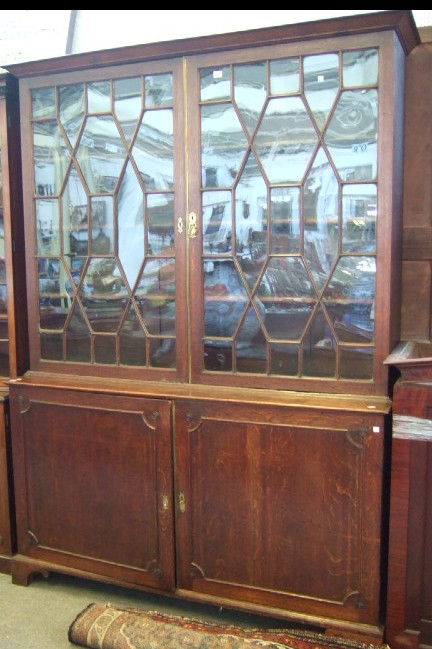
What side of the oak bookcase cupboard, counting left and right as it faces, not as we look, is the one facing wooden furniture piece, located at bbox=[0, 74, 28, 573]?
right

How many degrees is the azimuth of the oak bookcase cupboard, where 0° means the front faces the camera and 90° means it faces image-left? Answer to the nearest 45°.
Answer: approximately 45°

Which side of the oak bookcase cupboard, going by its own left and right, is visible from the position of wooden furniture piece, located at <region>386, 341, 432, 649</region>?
left
